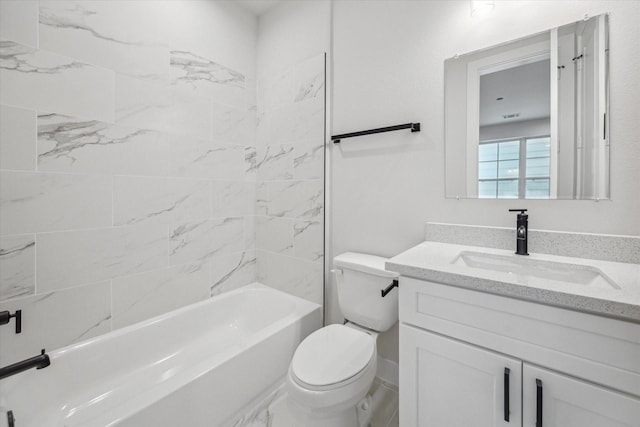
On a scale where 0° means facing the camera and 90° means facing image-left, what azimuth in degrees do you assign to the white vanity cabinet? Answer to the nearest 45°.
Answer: approximately 45°

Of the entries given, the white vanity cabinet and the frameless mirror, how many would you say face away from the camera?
0

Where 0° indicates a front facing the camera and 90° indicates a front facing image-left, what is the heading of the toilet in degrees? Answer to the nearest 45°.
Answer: approximately 45°

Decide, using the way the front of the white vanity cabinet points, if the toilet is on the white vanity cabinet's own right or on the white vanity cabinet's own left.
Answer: on the white vanity cabinet's own right

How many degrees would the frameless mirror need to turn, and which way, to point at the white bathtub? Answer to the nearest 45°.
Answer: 0° — it already faces it
